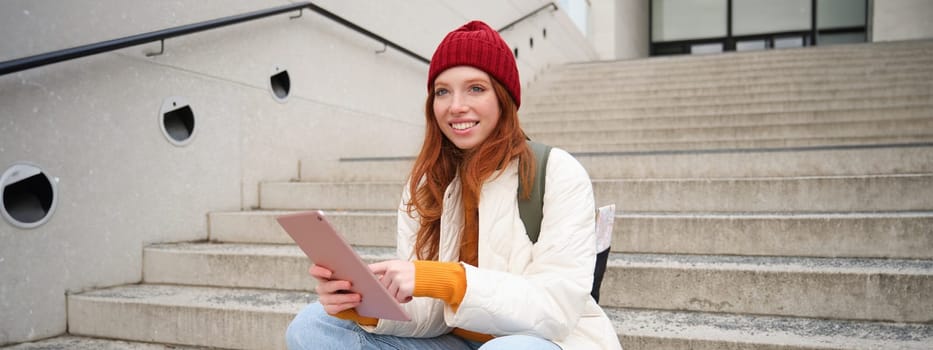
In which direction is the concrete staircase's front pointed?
toward the camera

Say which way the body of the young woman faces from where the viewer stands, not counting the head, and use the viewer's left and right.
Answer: facing the viewer and to the left of the viewer

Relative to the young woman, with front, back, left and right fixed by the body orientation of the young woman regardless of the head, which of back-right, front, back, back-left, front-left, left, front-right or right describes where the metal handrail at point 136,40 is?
right

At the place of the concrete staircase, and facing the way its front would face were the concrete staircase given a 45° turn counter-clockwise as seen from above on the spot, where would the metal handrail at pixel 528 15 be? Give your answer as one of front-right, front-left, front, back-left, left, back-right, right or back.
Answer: back-left

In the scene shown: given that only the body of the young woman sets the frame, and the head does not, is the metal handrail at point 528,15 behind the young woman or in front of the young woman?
behind

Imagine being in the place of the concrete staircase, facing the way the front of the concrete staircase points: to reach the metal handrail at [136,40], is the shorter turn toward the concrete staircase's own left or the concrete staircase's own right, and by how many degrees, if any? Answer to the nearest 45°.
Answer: approximately 90° to the concrete staircase's own right
